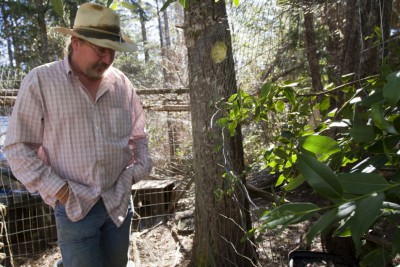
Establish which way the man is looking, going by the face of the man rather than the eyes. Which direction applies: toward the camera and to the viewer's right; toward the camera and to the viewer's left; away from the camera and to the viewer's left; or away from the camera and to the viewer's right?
toward the camera and to the viewer's right

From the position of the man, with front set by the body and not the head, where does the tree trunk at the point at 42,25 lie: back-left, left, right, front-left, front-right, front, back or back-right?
back-left

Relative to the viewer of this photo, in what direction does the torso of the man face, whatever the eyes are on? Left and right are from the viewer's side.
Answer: facing the viewer and to the right of the viewer

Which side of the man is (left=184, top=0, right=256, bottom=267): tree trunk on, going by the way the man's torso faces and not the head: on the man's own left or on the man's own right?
on the man's own left

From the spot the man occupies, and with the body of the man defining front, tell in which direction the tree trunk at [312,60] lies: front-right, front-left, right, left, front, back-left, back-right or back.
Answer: left

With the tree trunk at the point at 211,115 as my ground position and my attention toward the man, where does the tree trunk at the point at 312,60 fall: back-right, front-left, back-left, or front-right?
back-right

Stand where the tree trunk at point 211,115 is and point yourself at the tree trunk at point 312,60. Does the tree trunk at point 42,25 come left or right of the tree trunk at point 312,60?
left
